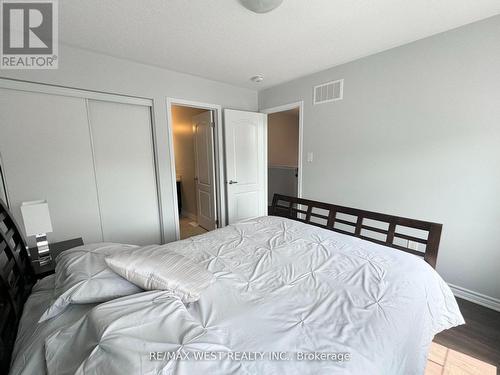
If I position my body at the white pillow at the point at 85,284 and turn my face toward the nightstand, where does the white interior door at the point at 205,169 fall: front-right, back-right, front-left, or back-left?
front-right

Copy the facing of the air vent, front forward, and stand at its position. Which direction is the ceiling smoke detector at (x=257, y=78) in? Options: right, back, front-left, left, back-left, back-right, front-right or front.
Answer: front-right

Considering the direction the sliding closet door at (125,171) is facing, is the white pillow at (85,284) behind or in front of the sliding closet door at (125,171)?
in front

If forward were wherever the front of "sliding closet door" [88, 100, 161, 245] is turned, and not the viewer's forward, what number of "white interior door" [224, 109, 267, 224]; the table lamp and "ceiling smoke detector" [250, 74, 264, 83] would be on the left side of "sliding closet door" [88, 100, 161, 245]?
2

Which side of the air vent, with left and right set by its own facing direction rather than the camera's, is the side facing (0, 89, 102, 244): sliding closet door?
front

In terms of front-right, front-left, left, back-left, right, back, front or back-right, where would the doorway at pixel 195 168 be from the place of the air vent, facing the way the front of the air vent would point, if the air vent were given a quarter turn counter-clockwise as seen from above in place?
back-right

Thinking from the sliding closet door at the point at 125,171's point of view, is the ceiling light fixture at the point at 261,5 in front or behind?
in front

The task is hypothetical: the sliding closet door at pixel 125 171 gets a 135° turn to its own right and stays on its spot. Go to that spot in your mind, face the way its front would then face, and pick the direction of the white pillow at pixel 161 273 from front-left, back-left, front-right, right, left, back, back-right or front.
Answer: back-left

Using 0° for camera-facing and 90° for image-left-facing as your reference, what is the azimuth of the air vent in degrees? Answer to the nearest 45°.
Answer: approximately 45°

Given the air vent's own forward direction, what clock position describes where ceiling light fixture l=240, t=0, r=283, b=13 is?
The ceiling light fixture is roughly at 11 o'clock from the air vent.

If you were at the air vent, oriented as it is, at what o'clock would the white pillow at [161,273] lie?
The white pillow is roughly at 11 o'clock from the air vent.

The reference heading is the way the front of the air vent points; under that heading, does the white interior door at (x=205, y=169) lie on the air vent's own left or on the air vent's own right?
on the air vent's own right

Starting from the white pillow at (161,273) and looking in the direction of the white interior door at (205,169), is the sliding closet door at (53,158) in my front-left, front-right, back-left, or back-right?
front-left

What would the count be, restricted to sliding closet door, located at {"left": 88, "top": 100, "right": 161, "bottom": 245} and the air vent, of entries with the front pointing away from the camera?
0

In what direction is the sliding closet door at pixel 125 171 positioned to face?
toward the camera

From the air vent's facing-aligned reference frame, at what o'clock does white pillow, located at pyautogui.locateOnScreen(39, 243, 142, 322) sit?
The white pillow is roughly at 11 o'clock from the air vent.
